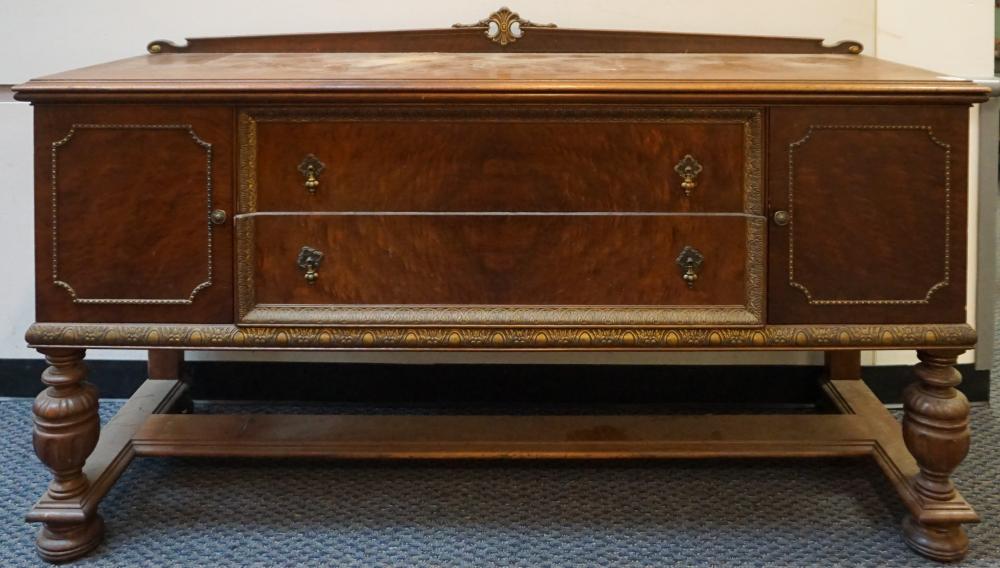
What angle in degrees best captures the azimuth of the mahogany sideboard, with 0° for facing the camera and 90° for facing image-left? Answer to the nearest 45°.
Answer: approximately 0°
